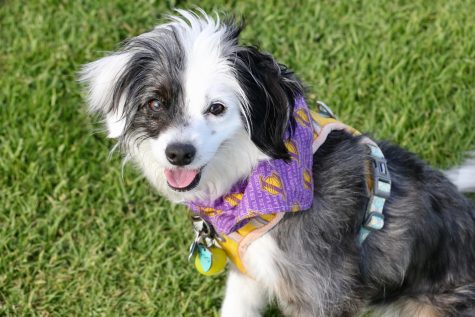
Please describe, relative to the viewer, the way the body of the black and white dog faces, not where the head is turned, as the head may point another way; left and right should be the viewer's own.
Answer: facing the viewer and to the left of the viewer
